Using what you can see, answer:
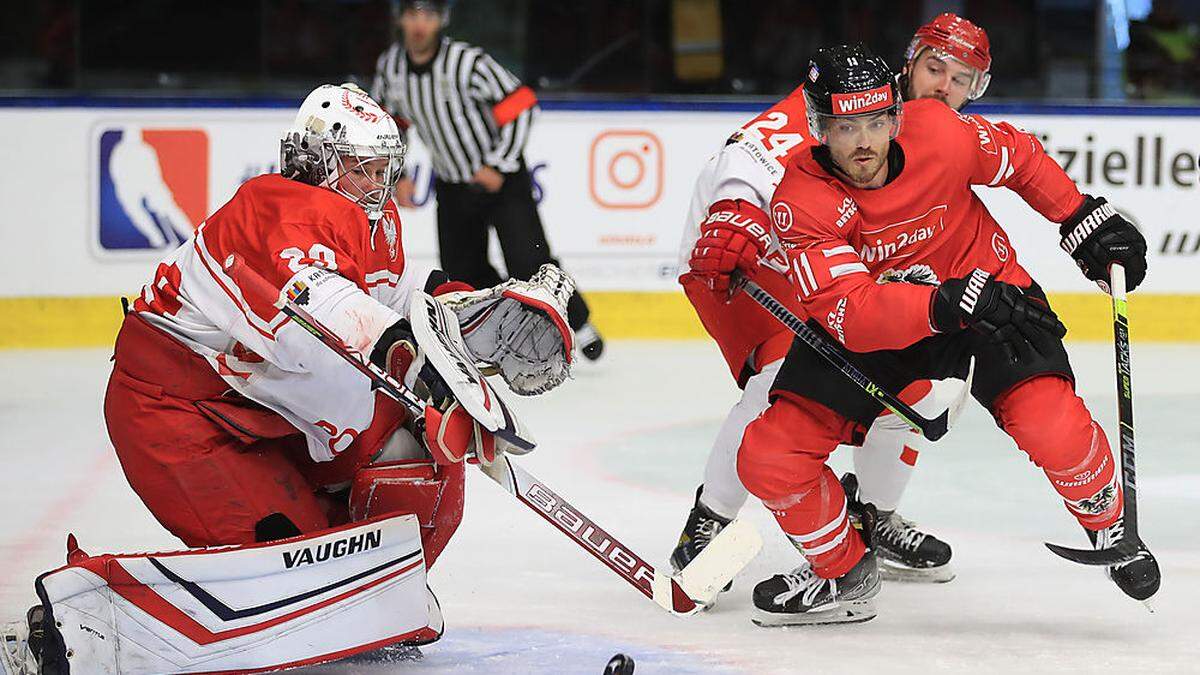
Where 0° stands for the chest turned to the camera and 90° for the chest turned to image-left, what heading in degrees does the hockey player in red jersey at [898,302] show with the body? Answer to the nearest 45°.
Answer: approximately 0°

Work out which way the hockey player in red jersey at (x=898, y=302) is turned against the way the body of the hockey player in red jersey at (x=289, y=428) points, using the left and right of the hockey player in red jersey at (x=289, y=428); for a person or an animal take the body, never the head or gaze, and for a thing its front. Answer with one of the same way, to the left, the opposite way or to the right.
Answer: to the right

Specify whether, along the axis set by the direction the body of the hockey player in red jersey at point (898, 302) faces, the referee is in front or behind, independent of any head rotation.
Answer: behind

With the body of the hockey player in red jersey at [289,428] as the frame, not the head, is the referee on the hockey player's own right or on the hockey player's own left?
on the hockey player's own left

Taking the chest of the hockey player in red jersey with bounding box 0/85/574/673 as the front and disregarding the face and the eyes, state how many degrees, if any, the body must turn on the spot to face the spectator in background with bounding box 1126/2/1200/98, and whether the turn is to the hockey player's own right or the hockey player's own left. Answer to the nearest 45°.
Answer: approximately 45° to the hockey player's own left
